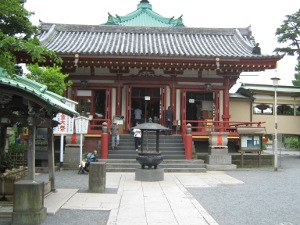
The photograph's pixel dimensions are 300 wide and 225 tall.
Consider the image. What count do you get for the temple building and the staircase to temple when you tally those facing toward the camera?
2

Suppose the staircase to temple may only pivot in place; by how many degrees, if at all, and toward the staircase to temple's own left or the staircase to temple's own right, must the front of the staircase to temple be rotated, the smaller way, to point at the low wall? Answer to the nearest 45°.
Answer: approximately 90° to the staircase to temple's own left

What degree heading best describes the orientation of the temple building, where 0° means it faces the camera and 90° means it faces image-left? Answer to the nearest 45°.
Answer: approximately 0°

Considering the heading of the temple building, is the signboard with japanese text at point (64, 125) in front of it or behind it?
in front

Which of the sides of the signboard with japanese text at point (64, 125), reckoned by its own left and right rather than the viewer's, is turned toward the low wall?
left

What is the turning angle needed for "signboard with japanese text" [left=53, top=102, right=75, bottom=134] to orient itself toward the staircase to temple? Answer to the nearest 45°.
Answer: approximately 90° to its left

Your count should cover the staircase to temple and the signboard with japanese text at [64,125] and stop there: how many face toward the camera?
2

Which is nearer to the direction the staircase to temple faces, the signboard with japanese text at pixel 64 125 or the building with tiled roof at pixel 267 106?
the signboard with japanese text
